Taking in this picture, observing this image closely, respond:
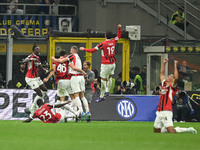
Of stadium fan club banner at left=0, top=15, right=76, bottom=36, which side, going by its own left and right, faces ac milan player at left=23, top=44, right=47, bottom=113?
front

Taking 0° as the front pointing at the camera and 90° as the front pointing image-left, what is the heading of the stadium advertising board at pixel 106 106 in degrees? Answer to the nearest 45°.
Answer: approximately 0°

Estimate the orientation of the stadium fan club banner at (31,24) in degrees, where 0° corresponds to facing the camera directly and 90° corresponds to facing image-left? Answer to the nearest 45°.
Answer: approximately 0°

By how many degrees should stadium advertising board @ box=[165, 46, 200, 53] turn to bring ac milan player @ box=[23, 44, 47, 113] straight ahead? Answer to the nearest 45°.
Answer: approximately 45° to its right

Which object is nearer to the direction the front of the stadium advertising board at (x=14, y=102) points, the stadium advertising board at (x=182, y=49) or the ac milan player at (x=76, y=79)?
the ac milan player

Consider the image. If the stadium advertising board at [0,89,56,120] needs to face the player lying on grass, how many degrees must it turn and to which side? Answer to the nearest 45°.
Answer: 0° — it already faces them
